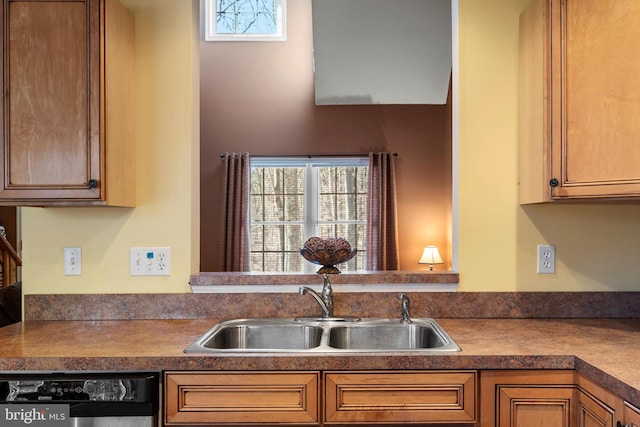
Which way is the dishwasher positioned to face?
toward the camera

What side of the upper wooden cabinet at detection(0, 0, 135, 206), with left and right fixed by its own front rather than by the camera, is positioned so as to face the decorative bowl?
left

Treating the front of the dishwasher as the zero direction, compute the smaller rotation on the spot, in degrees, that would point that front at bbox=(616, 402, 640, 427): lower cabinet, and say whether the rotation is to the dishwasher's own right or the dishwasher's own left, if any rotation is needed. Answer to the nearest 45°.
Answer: approximately 45° to the dishwasher's own left

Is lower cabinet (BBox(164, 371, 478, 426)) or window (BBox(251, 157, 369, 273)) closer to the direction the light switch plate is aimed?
the lower cabinet

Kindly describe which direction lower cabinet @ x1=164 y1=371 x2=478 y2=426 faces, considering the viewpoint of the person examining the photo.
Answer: facing the viewer

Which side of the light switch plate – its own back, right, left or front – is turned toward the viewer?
front

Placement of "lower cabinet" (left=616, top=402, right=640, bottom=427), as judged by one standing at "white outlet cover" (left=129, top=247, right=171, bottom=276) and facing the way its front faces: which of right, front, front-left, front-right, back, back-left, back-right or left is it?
front-left

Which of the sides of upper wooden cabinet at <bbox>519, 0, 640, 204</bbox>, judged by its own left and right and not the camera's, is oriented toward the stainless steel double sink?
right
